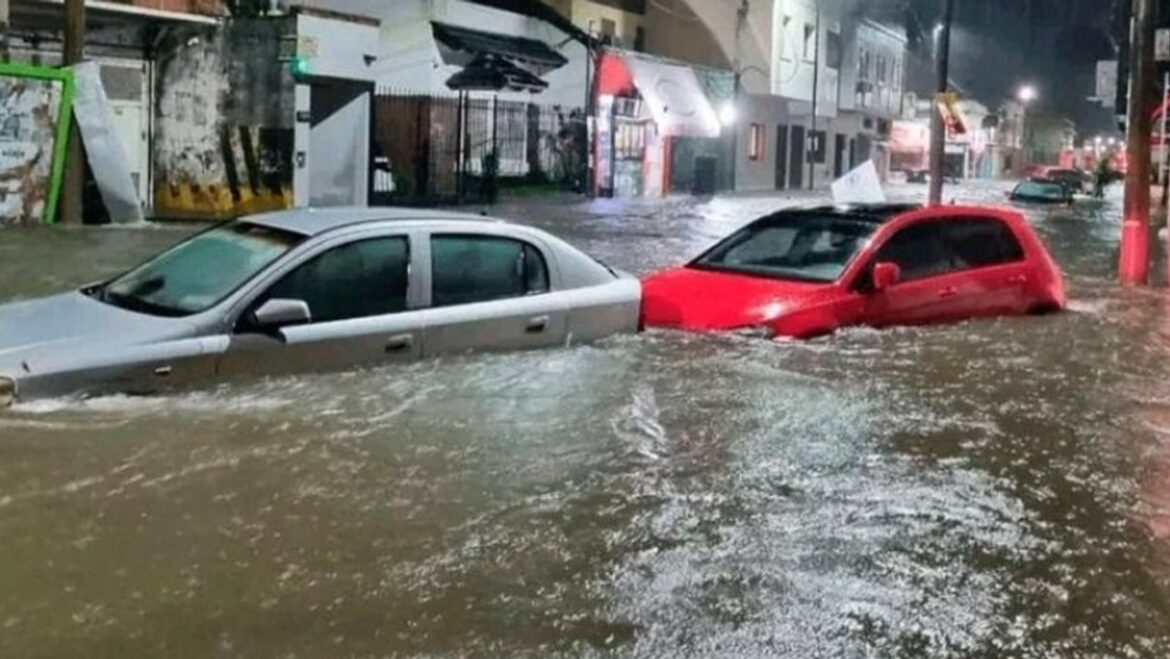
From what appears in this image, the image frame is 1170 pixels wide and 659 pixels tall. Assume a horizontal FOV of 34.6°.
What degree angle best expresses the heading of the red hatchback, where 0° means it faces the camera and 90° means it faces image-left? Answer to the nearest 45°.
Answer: approximately 45°

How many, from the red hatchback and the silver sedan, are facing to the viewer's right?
0

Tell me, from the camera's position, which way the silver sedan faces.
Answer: facing the viewer and to the left of the viewer

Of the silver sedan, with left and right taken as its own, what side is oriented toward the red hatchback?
back

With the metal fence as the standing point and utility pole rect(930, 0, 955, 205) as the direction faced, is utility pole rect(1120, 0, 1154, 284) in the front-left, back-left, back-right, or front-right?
front-right

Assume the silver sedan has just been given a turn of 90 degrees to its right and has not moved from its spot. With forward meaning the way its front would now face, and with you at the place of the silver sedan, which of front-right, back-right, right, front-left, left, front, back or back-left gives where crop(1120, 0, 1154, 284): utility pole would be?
right

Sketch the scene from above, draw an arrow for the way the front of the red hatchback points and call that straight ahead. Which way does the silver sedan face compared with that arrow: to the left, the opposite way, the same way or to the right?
the same way

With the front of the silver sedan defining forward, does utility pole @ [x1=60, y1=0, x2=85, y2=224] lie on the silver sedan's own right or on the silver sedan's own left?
on the silver sedan's own right
